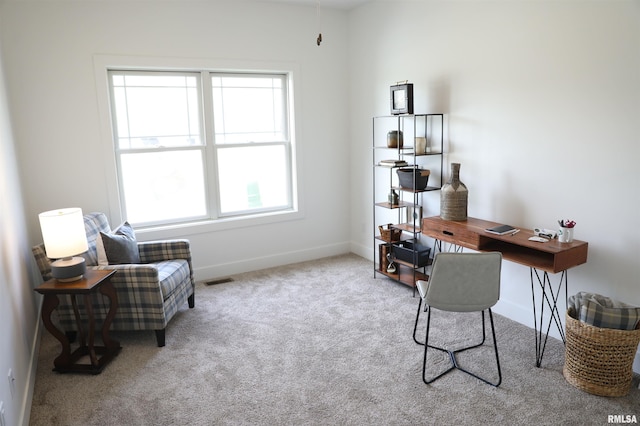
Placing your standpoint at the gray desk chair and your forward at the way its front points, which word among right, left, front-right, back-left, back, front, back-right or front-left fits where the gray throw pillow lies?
left

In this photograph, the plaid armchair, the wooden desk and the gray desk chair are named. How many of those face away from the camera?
1

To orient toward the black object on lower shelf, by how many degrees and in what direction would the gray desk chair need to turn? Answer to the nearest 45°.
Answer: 0° — it already faces it

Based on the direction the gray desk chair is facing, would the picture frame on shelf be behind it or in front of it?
in front

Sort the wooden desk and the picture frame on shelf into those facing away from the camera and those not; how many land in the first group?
0

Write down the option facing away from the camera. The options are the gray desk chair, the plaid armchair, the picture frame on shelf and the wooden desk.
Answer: the gray desk chair

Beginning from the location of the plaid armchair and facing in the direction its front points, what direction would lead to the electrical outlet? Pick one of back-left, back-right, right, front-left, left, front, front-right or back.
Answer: right

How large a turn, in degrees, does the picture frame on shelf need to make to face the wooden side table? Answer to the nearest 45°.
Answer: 0° — it already faces it

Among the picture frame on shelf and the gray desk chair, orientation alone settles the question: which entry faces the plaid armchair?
the picture frame on shelf

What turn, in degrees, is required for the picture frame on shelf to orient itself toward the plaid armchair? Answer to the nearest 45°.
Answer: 0° — it already faces it

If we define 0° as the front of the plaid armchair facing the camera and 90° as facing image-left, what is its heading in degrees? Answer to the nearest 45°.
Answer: approximately 315°

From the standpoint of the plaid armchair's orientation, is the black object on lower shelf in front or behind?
in front

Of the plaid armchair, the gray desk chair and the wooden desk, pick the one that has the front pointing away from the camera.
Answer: the gray desk chair

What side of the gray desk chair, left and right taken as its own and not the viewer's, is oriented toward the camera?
back

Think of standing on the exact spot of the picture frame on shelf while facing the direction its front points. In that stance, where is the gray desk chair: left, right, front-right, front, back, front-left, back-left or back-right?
front-left

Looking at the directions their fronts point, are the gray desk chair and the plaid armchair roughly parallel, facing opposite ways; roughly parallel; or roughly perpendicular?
roughly perpendicular
